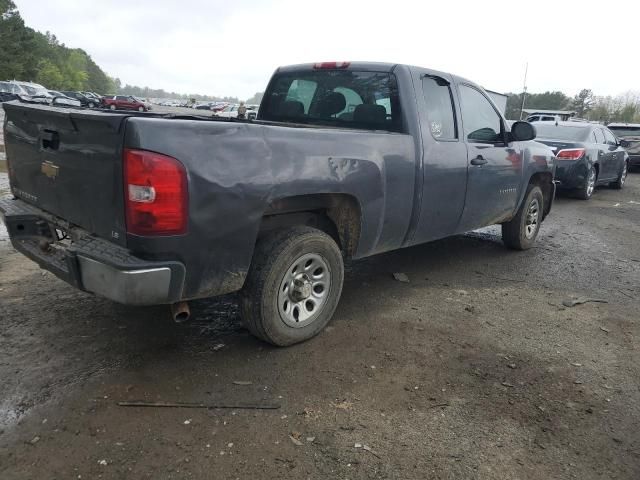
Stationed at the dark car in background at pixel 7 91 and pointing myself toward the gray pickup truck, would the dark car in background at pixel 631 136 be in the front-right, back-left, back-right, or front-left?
front-left

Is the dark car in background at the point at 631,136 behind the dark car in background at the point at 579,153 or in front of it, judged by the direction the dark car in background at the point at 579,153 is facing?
in front

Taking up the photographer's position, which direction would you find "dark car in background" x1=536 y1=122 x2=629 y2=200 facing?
facing away from the viewer and to the right of the viewer

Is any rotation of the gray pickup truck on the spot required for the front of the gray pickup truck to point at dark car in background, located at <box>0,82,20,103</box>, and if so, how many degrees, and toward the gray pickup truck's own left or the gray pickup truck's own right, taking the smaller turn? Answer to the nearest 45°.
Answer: approximately 90° to the gray pickup truck's own left

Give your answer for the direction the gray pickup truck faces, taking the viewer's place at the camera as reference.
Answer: facing away from the viewer and to the right of the viewer

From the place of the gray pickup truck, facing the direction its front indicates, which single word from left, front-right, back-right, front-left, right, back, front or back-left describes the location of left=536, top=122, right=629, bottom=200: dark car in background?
front

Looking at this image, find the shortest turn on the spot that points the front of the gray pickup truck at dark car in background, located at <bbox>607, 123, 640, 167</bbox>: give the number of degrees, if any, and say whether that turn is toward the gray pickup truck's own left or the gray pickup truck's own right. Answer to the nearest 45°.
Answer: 0° — it already faces it

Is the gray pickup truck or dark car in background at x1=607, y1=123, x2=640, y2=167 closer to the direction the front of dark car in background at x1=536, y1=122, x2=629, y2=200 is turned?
the dark car in background

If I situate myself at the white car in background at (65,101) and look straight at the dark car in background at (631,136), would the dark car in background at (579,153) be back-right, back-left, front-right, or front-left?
front-right

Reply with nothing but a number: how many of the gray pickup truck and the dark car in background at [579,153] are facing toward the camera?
0
